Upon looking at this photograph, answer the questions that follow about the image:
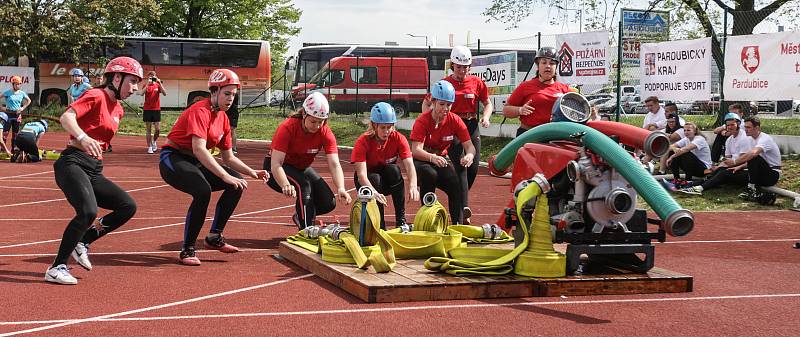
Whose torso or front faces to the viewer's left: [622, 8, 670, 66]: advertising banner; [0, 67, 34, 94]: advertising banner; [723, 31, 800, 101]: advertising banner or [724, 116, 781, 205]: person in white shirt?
the person in white shirt

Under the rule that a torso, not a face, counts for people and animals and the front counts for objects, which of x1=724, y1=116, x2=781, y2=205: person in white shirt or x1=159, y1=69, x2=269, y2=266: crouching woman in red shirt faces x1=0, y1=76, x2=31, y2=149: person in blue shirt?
the person in white shirt

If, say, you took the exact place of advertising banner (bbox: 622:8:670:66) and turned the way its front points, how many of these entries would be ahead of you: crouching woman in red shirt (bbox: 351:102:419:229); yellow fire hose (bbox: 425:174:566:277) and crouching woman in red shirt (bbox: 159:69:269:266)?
3

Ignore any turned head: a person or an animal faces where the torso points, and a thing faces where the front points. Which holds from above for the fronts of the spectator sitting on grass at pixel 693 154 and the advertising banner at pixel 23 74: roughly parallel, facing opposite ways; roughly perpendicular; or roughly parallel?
roughly perpendicular

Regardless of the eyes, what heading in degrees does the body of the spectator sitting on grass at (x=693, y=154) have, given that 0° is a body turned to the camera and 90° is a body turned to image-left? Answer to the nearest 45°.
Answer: approximately 45°

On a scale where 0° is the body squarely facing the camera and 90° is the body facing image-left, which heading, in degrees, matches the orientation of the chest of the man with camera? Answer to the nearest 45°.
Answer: approximately 0°

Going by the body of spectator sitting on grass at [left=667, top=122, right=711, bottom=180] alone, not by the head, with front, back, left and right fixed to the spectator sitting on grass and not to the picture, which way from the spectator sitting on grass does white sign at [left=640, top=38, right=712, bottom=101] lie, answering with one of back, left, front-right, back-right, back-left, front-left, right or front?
back-right

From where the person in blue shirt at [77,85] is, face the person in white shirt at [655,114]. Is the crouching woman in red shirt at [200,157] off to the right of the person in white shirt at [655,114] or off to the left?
right

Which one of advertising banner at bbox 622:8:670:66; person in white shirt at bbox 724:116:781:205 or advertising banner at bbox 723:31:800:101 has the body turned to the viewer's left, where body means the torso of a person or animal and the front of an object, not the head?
the person in white shirt

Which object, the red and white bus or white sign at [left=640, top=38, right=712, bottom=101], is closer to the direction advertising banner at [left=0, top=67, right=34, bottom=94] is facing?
the white sign

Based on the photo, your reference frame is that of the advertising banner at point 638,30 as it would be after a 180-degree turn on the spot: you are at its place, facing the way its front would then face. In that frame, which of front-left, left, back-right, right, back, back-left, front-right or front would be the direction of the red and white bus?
front-left

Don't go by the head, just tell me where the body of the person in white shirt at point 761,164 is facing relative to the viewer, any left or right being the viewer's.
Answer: facing to the left of the viewer

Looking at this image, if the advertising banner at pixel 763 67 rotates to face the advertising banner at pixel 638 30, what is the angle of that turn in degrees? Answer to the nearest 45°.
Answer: approximately 135° to its right

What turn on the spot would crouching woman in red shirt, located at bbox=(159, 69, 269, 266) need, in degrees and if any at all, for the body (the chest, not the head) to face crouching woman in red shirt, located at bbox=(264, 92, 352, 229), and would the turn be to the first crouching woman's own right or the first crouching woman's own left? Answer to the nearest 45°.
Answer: approximately 90° to the first crouching woman's own left

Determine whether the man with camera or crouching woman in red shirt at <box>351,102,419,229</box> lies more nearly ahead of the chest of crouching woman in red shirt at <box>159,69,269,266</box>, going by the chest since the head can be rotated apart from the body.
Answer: the crouching woman in red shirt

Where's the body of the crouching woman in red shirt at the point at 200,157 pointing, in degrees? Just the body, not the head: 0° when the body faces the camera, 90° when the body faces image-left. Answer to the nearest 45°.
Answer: approximately 315°
